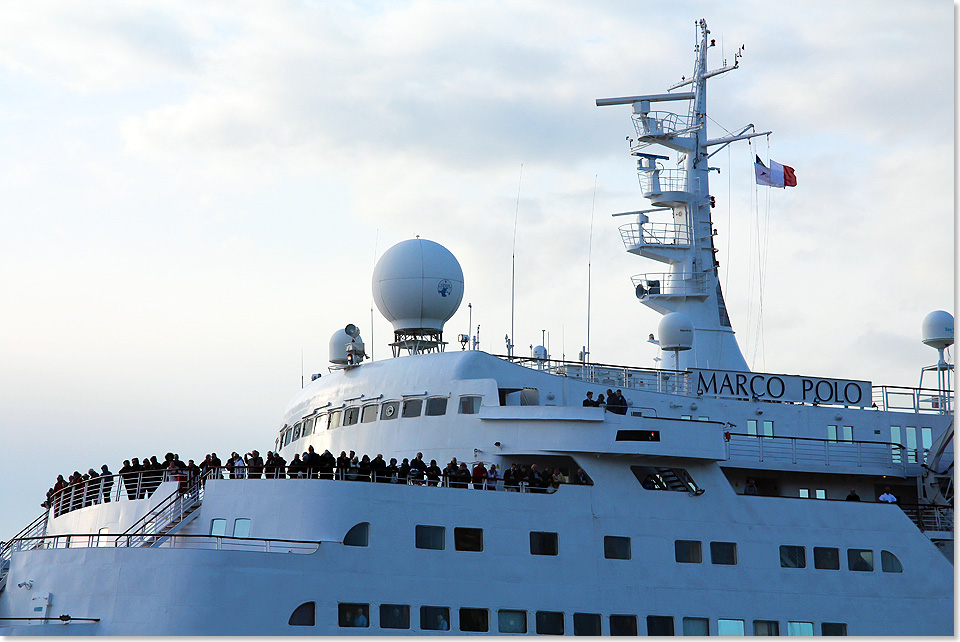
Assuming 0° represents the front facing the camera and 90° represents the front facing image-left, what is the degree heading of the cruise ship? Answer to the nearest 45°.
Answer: approximately 45°
